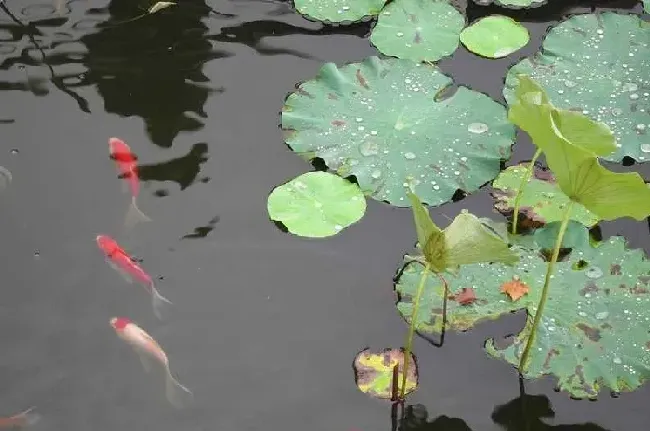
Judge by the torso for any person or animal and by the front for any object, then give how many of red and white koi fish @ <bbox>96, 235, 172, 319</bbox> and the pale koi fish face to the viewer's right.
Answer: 0

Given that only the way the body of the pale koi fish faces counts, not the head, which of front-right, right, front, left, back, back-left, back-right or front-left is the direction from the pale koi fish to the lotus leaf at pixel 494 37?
right

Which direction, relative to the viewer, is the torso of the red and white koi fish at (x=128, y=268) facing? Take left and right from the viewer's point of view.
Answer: facing away from the viewer and to the left of the viewer

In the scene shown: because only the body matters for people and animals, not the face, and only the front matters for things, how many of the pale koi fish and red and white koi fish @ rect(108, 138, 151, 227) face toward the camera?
0

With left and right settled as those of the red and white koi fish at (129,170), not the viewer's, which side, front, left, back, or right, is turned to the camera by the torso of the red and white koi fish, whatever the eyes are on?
back

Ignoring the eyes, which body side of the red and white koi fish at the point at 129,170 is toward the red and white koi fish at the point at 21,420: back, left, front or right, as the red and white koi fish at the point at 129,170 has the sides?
back

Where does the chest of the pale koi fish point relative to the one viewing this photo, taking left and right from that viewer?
facing away from the viewer and to the left of the viewer

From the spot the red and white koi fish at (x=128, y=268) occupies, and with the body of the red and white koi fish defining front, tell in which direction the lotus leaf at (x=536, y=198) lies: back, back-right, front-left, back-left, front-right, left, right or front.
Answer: back-right

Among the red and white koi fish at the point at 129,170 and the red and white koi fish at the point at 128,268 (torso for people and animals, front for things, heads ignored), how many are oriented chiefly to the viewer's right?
0

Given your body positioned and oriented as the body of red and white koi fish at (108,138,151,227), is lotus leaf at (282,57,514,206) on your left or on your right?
on your right

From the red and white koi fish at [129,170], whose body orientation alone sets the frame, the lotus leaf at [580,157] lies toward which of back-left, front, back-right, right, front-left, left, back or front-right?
back-right

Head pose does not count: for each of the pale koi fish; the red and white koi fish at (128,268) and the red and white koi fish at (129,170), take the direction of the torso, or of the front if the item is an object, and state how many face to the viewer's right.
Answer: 0

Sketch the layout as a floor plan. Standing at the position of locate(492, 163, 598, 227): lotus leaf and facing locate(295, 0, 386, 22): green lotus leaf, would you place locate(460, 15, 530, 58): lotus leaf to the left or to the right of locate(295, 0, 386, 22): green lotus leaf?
right

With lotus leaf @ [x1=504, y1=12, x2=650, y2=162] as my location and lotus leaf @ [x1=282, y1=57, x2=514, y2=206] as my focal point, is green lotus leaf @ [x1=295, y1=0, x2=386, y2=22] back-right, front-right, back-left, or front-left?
front-right
